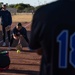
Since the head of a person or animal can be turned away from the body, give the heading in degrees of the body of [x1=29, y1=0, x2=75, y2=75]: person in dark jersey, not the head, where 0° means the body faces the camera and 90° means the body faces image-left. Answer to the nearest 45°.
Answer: approximately 180°
